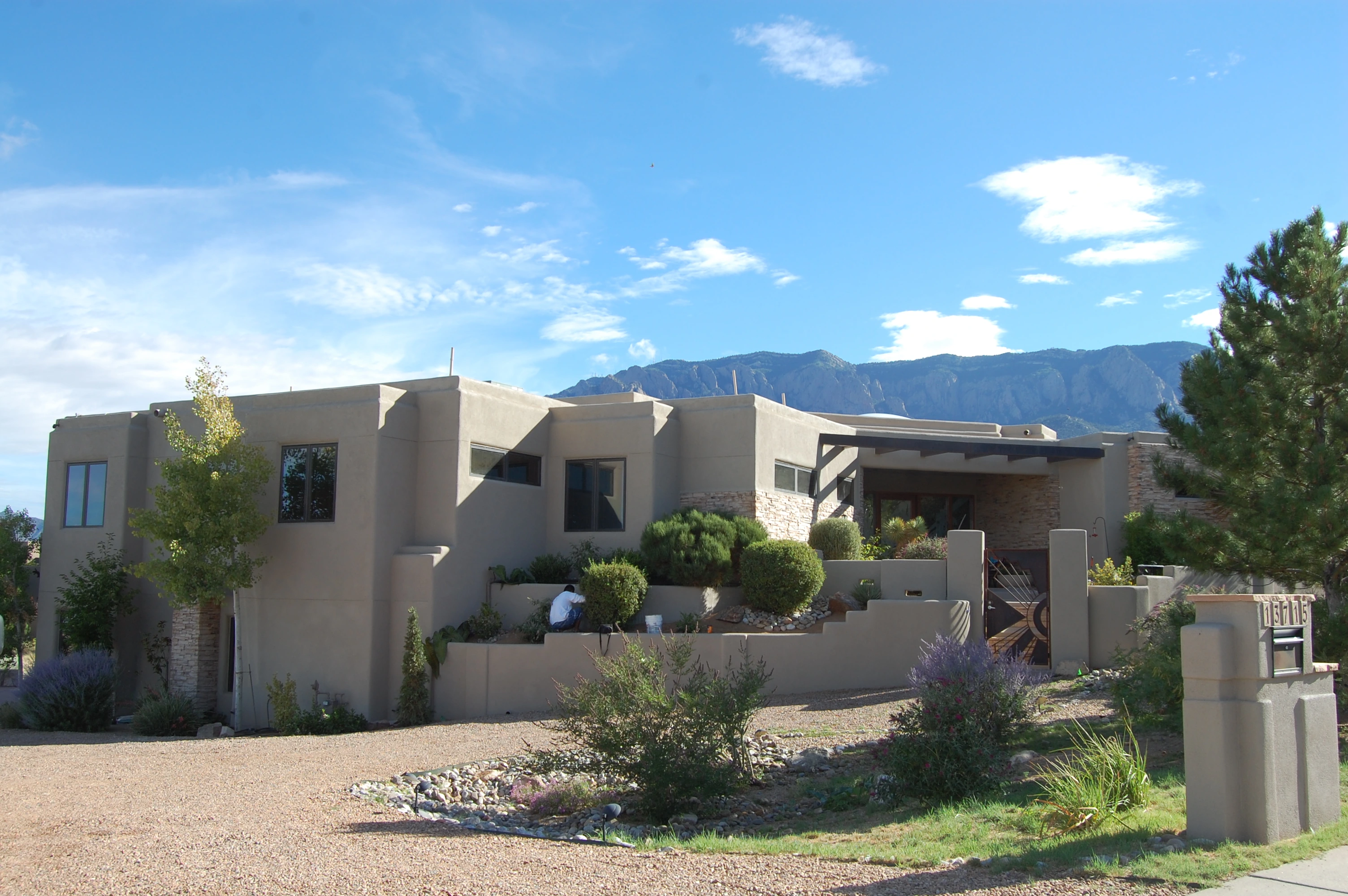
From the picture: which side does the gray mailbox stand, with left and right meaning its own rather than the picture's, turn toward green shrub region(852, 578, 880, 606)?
back

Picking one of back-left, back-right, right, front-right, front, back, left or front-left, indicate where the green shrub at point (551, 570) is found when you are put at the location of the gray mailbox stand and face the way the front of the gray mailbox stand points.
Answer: back

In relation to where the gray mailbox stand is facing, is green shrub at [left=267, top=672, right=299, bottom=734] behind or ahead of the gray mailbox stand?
behind

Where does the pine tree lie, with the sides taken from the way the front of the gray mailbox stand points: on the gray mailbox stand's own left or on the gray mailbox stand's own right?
on the gray mailbox stand's own left

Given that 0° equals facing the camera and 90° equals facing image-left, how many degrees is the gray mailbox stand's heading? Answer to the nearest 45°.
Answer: approximately 315°

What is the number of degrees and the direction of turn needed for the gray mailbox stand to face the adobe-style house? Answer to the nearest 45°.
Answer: approximately 180°

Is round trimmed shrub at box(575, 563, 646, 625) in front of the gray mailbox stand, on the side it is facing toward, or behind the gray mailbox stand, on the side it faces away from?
behind

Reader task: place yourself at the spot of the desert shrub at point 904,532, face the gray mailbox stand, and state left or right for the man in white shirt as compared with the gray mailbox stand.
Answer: right

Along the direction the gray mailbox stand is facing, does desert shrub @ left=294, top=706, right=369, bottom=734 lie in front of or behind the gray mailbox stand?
behind
